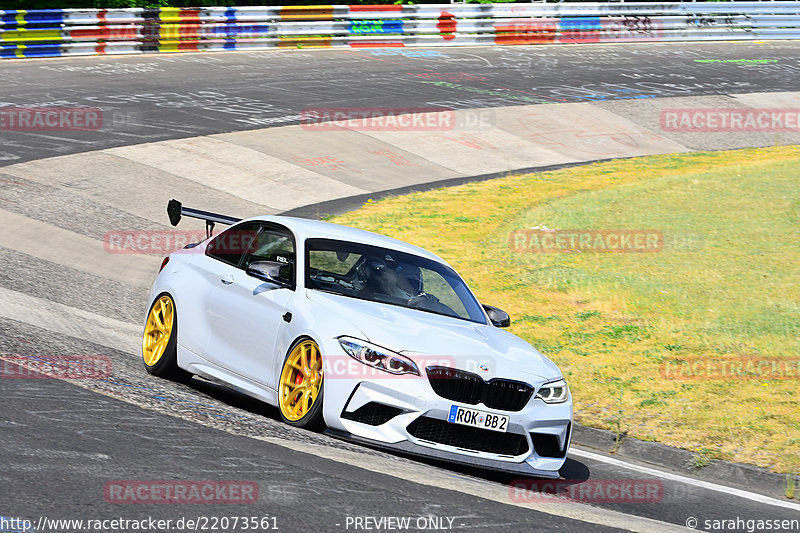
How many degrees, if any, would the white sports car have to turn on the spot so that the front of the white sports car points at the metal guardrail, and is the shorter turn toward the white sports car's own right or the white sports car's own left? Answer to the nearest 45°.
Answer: approximately 135° to the white sports car's own left

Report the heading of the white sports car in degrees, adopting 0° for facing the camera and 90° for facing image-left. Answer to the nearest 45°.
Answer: approximately 315°
